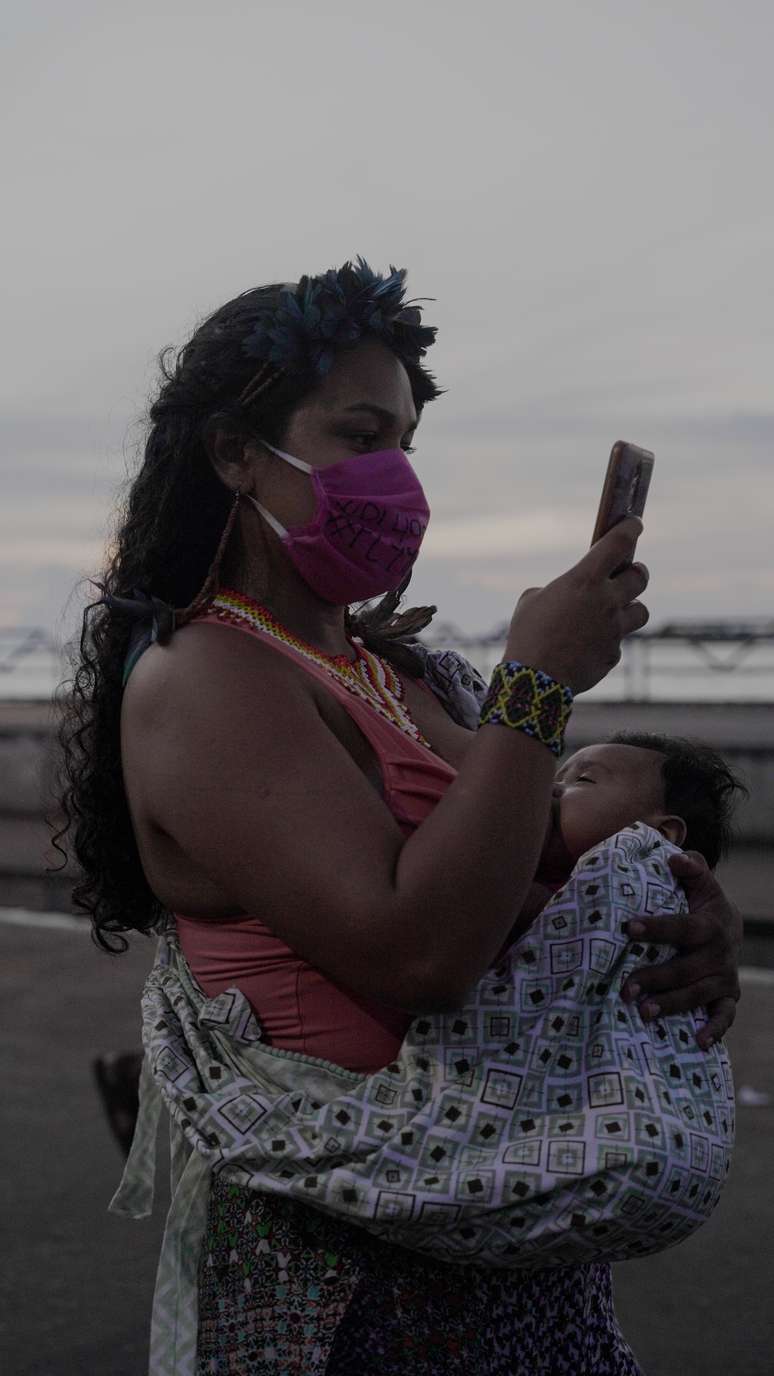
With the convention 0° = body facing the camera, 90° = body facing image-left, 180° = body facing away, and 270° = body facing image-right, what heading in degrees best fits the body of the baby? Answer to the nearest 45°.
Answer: approximately 90°

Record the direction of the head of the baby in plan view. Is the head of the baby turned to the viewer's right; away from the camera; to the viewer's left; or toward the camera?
to the viewer's left
